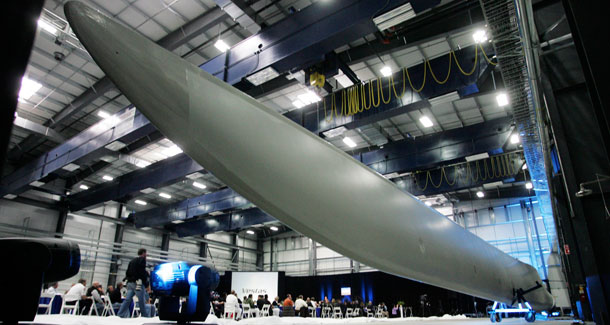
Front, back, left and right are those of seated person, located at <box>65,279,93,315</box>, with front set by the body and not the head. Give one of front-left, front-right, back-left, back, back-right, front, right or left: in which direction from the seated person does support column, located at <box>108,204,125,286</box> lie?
left

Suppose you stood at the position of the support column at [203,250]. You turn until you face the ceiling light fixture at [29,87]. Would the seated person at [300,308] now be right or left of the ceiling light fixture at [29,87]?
left

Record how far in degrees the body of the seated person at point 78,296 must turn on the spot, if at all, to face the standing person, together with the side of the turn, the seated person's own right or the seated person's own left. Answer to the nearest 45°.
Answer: approximately 90° to the seated person's own right

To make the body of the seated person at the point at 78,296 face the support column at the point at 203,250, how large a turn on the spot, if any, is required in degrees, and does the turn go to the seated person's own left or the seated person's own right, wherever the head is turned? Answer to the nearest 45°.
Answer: approximately 45° to the seated person's own left

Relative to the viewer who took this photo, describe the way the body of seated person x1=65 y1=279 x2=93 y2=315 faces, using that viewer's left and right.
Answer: facing to the right of the viewer

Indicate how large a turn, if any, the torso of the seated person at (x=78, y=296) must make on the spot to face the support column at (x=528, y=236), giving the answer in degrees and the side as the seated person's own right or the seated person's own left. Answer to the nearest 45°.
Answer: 0° — they already face it

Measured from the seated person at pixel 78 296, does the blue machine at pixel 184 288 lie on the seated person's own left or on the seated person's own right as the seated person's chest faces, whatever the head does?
on the seated person's own right

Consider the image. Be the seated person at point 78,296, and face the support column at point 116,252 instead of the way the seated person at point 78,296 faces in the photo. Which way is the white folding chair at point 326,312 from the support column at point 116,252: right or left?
right

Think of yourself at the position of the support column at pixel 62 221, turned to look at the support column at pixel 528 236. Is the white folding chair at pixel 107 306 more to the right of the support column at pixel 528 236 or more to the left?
right

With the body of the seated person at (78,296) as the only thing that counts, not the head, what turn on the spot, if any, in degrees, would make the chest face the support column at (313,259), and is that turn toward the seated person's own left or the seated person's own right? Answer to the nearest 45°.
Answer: approximately 45° to the seated person's own left
